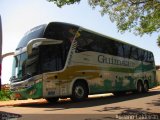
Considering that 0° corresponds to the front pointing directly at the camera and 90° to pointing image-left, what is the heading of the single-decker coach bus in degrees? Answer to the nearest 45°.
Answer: approximately 45°
